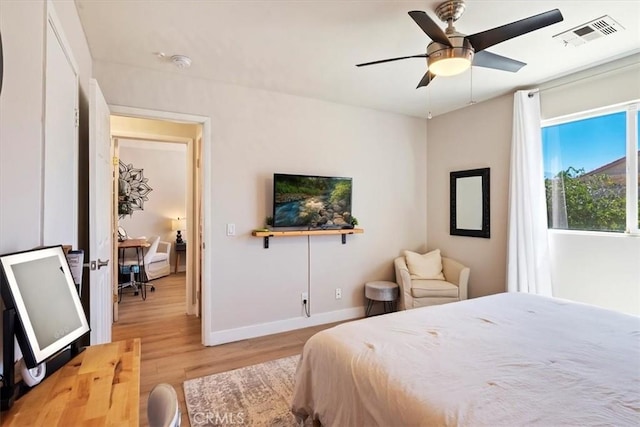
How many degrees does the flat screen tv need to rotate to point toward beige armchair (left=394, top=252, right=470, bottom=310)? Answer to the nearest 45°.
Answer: approximately 45° to its left

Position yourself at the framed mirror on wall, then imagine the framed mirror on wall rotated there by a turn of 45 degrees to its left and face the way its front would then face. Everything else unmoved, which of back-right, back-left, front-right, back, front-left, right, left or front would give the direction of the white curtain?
front-left

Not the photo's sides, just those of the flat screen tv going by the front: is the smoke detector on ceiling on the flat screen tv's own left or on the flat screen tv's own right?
on the flat screen tv's own right

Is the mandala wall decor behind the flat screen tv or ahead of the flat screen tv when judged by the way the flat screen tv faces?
behind

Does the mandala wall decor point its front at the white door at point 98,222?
yes

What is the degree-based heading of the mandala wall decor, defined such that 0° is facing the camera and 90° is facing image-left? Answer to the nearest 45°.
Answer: approximately 0°

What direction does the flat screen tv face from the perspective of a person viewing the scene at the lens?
facing the viewer and to the right of the viewer

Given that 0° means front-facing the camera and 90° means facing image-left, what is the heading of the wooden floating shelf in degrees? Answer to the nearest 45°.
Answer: approximately 315°

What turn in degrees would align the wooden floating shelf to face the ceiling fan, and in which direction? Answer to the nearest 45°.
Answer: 0° — it already faces it

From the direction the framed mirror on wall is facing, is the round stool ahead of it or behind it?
ahead
